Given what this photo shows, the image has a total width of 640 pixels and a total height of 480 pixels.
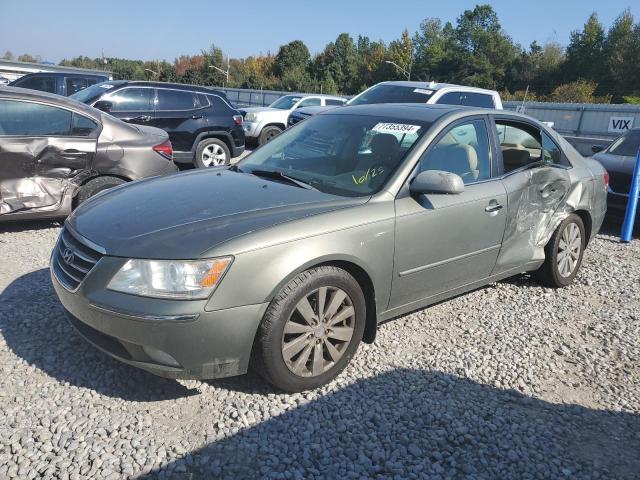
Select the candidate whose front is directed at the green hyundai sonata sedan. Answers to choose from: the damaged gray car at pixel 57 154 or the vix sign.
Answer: the vix sign

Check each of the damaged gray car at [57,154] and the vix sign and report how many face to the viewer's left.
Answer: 1

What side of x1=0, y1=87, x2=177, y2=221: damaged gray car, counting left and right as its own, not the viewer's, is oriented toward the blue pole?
back

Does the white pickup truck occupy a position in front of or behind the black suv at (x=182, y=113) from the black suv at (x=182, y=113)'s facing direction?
behind

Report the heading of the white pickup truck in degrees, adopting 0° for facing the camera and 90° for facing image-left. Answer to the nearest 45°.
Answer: approximately 45°

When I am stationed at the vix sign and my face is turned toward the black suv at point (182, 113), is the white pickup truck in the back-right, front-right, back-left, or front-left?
front-right

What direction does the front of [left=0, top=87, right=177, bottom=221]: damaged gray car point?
to the viewer's left

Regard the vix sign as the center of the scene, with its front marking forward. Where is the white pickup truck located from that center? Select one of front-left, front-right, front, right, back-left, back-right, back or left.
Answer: front-right

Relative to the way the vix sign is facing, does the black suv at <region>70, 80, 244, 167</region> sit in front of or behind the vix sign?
in front

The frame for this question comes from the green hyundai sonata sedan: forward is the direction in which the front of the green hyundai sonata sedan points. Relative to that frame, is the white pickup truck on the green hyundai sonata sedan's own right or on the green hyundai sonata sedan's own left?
on the green hyundai sonata sedan's own right

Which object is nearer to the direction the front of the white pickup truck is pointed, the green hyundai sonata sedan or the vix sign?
the green hyundai sonata sedan

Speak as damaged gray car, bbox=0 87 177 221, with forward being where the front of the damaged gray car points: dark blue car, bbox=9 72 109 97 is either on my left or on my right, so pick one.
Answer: on my right

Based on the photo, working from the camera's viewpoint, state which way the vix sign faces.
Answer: facing the viewer

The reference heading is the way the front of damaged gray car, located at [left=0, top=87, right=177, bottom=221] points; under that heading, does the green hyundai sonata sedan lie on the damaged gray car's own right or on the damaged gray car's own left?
on the damaged gray car's own left

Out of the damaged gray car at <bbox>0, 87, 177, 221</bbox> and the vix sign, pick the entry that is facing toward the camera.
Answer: the vix sign

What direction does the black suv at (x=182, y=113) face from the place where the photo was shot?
facing the viewer and to the left of the viewer

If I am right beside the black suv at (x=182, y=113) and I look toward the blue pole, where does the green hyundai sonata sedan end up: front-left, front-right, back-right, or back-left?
front-right

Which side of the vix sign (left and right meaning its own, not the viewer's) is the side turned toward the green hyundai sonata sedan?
front

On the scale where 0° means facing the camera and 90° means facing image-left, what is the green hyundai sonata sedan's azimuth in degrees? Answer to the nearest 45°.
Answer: approximately 45°
